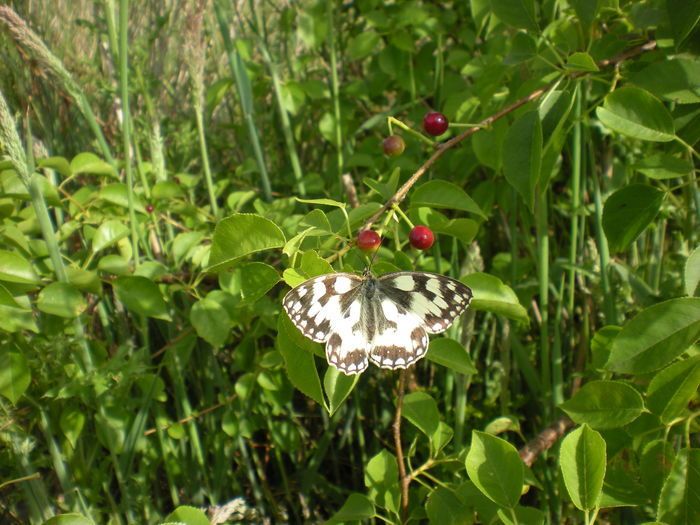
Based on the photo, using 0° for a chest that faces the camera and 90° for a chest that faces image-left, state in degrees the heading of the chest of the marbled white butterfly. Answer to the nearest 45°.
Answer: approximately 180°

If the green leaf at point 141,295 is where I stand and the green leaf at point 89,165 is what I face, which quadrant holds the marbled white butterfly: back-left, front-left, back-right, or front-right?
back-right
